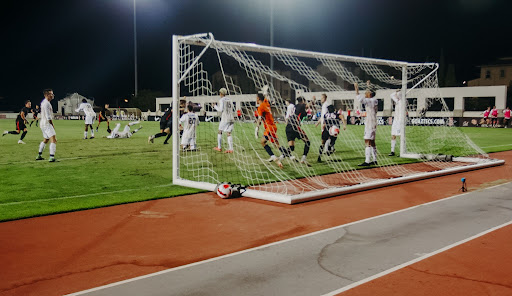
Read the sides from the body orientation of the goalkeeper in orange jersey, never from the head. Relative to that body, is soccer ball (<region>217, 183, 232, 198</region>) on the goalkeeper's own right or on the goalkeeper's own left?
on the goalkeeper's own left

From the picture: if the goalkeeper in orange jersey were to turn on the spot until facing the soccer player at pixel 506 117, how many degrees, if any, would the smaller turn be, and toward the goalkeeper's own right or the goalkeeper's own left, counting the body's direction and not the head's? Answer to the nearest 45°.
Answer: approximately 135° to the goalkeeper's own right

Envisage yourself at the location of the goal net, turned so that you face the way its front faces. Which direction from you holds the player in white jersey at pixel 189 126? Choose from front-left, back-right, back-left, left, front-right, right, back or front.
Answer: front

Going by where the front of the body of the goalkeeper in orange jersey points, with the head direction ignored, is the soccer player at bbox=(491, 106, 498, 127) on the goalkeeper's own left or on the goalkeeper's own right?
on the goalkeeper's own right

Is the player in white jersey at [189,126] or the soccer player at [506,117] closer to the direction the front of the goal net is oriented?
the player in white jersey

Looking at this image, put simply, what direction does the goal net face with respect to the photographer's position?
facing away from the viewer and to the left of the viewer

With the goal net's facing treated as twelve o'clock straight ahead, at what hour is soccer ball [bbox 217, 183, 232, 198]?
The soccer ball is roughly at 8 o'clock from the goal net.

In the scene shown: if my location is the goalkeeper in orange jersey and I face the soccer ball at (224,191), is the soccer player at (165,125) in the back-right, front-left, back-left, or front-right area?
back-right

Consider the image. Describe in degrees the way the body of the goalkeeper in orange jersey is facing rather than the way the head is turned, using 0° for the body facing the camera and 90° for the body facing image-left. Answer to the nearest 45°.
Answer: approximately 90°

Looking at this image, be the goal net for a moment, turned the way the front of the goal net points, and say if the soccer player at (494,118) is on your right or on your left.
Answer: on your right

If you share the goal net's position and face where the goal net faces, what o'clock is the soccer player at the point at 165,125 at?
The soccer player is roughly at 12 o'clock from the goal net.

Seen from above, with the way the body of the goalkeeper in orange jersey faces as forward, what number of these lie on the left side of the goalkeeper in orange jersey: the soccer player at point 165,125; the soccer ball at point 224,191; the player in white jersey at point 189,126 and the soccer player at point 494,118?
1
